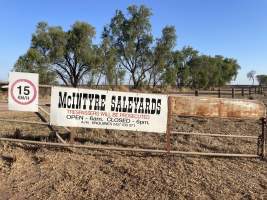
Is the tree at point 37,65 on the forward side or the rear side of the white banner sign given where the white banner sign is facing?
on the rear side

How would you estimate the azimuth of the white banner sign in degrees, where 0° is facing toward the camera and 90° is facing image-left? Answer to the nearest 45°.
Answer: approximately 0°

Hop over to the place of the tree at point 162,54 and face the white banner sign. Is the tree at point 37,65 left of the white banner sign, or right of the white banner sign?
right

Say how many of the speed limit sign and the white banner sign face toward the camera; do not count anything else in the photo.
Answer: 2

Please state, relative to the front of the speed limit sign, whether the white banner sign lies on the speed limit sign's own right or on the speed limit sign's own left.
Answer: on the speed limit sign's own left

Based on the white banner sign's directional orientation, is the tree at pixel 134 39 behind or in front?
behind

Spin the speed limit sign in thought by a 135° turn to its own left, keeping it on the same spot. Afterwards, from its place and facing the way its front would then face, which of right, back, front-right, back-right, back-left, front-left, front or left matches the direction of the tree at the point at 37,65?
front-left

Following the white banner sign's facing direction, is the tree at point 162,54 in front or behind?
behind

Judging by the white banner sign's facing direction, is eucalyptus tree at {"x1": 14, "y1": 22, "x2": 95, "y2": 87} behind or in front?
behind

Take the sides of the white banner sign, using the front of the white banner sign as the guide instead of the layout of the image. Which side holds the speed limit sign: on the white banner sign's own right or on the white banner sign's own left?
on the white banner sign's own right
